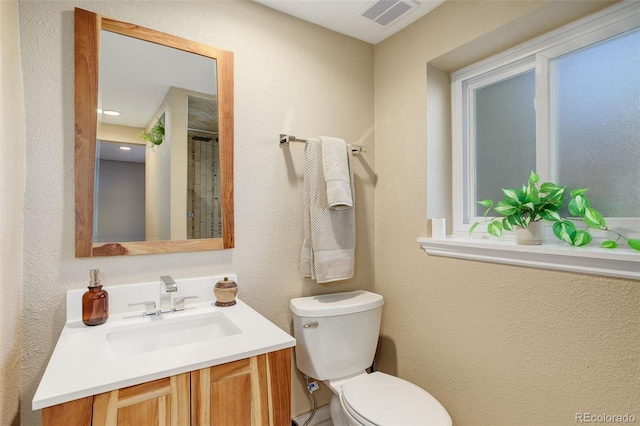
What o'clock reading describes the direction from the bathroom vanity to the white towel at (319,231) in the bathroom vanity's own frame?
The white towel is roughly at 8 o'clock from the bathroom vanity.

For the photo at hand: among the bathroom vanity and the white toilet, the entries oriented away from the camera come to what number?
0

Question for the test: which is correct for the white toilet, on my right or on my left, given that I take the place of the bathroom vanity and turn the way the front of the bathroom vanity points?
on my left

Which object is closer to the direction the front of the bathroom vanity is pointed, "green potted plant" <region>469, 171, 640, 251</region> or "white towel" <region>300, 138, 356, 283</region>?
the green potted plant

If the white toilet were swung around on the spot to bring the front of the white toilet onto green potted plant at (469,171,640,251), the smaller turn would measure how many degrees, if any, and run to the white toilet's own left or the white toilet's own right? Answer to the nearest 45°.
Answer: approximately 45° to the white toilet's own left

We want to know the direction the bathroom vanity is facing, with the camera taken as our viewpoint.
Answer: facing the viewer

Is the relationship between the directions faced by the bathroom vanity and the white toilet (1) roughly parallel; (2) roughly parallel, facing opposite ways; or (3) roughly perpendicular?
roughly parallel

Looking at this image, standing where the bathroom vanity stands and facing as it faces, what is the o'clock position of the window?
The window is roughly at 9 o'clock from the bathroom vanity.

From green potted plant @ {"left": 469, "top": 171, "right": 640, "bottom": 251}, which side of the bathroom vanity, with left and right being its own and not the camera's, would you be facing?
left

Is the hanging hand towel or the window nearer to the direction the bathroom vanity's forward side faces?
the window
